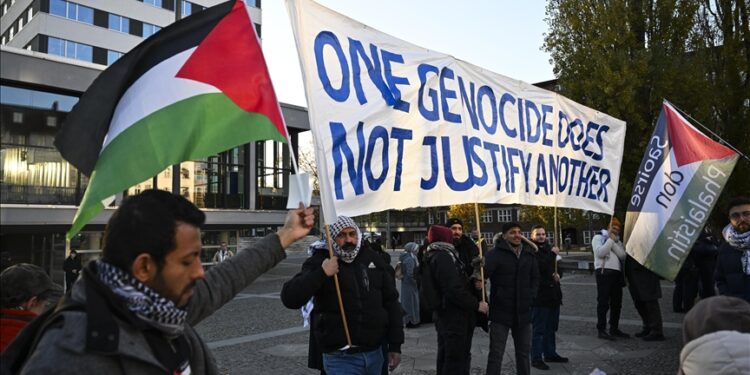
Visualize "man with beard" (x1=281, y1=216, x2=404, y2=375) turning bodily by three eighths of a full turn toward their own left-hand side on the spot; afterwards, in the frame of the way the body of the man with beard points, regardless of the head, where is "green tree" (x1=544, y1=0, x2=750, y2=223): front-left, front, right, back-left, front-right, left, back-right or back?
front

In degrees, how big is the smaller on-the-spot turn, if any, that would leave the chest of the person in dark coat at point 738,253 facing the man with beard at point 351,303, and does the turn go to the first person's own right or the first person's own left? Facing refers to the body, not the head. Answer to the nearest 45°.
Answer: approximately 45° to the first person's own right

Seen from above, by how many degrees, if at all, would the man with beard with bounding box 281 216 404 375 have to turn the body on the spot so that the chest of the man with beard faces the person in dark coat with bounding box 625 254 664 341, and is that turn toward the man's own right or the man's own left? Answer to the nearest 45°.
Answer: approximately 135° to the man's own left

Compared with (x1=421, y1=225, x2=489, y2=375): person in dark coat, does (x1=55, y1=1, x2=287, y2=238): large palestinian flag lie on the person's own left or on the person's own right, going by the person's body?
on the person's own right

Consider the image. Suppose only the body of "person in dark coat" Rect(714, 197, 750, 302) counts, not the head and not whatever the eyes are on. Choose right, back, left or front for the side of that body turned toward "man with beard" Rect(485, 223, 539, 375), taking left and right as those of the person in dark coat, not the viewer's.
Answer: right

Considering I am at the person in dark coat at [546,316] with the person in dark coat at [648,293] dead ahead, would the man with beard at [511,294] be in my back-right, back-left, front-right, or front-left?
back-right

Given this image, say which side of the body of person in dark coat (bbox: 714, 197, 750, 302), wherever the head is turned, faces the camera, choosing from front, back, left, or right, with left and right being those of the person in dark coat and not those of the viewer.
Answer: front

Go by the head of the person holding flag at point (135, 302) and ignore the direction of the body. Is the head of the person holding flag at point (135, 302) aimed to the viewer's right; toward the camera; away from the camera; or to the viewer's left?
to the viewer's right

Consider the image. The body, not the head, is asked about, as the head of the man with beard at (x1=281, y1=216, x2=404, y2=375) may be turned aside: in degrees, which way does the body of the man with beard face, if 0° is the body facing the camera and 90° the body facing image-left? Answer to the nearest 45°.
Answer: approximately 0°
